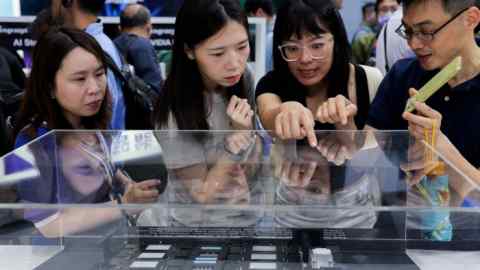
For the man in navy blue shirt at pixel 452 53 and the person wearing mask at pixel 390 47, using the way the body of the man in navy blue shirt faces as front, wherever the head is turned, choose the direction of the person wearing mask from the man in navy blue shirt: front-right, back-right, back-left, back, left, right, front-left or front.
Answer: back-right

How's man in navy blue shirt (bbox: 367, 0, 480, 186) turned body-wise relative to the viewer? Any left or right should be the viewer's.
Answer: facing the viewer and to the left of the viewer

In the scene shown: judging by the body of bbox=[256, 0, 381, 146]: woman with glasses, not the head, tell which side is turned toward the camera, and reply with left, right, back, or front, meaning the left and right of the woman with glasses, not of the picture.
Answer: front

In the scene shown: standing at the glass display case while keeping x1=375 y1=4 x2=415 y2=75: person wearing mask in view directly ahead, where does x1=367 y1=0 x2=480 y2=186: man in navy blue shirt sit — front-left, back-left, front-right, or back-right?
front-right

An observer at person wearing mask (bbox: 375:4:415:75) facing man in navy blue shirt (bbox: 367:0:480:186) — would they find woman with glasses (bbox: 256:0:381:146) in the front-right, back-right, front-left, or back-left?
front-right

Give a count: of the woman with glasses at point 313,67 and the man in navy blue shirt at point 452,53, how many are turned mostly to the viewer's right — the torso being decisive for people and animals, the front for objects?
0

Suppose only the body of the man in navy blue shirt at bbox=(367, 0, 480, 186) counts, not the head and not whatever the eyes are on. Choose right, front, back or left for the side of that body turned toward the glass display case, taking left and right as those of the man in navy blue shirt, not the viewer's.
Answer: front

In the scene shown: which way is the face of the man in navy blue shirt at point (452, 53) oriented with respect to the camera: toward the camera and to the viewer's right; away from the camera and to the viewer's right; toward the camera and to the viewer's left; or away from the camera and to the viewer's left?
toward the camera and to the viewer's left
